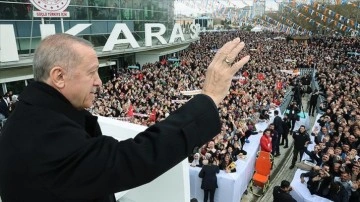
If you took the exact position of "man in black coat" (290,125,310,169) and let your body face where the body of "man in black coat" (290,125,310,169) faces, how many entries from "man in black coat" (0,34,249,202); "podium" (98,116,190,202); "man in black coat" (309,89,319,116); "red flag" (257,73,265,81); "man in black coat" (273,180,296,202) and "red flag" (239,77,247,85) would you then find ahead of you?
3

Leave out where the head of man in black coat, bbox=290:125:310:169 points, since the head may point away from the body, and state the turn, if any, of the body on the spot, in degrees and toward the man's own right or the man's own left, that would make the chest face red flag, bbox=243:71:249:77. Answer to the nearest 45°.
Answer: approximately 180°

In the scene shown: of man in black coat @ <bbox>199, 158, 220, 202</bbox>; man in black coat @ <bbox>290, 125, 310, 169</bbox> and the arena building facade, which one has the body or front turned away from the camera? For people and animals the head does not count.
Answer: man in black coat @ <bbox>199, 158, 220, 202</bbox>

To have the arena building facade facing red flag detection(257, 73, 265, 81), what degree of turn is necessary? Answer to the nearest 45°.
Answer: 0° — it already faces it

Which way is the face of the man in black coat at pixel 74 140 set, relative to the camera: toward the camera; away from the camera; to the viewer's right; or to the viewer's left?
to the viewer's right

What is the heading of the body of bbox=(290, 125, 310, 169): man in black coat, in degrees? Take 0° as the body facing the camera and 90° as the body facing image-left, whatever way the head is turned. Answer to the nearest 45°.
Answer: approximately 0°

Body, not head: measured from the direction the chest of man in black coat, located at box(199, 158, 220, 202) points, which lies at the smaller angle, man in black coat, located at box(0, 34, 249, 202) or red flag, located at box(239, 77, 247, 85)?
the red flag

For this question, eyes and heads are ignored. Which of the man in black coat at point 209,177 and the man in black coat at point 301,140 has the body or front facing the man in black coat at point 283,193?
the man in black coat at point 301,140

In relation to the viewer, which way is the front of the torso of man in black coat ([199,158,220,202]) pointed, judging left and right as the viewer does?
facing away from the viewer

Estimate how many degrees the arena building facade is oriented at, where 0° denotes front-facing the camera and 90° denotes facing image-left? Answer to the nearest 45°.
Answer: approximately 315°
